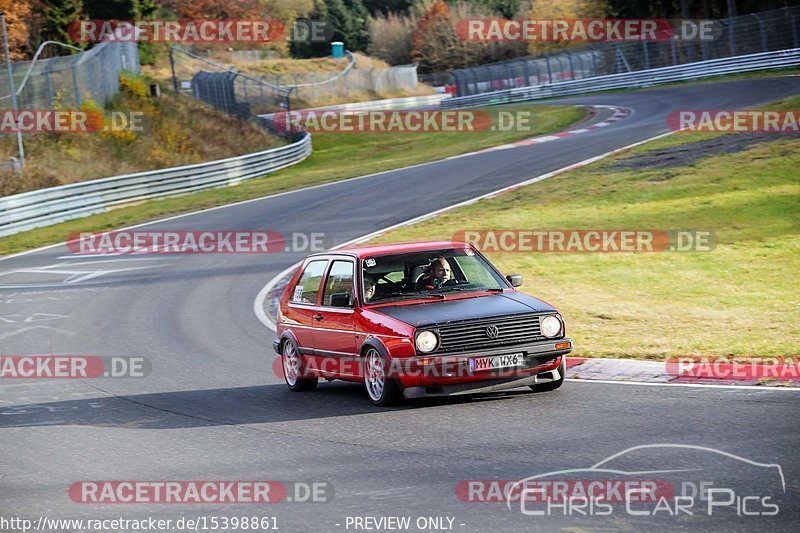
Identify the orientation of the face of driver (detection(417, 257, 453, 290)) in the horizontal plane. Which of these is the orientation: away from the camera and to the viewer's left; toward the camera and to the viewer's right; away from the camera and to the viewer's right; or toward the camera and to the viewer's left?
toward the camera and to the viewer's right

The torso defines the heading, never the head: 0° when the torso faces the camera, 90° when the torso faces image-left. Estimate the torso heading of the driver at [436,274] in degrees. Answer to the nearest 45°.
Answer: approximately 315°

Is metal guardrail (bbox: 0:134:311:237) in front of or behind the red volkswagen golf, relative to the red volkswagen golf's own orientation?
behind

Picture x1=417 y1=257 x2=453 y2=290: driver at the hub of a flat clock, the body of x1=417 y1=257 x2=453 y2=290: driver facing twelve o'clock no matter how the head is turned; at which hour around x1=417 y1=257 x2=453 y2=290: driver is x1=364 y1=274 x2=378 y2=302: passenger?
x1=364 y1=274 x2=378 y2=302: passenger is roughly at 4 o'clock from x1=417 y1=257 x2=453 y2=290: driver.

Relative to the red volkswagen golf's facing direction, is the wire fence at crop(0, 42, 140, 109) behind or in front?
behind

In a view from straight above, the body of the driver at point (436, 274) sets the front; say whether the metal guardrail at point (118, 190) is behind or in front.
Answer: behind
